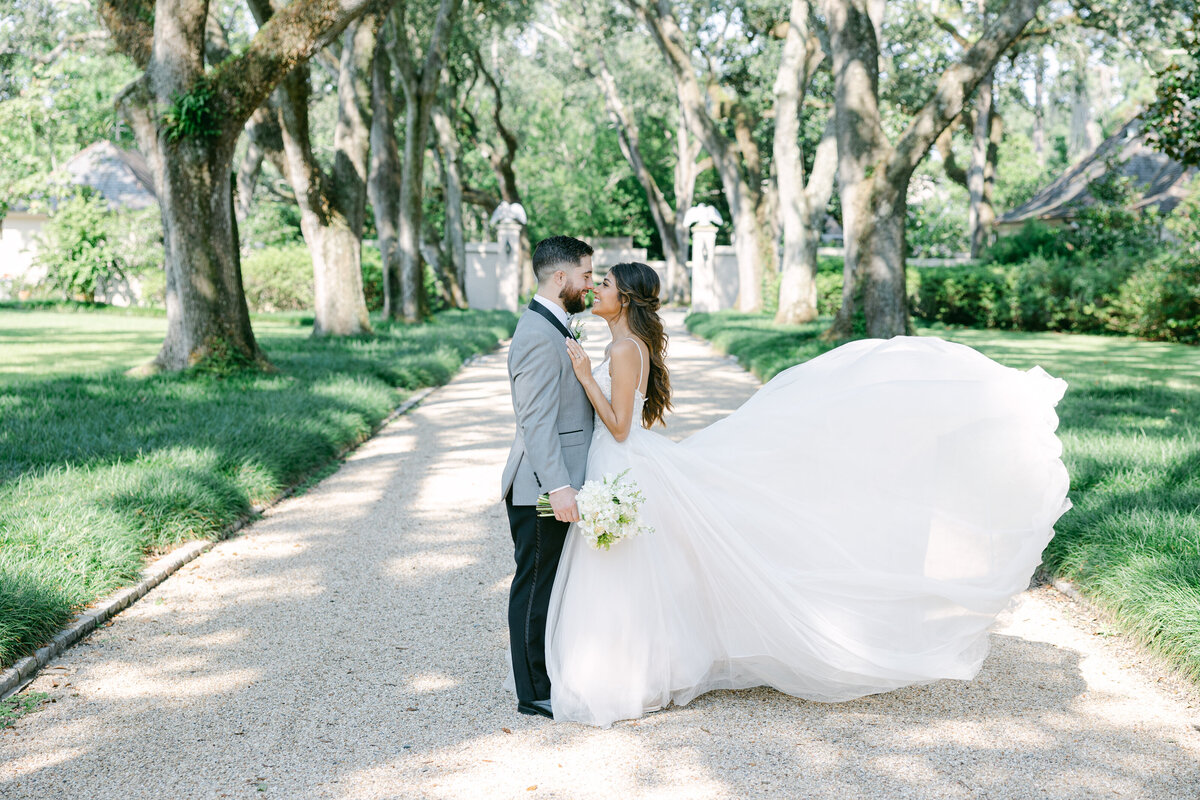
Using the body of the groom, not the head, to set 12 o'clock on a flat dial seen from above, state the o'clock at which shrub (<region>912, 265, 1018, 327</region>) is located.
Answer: The shrub is roughly at 10 o'clock from the groom.

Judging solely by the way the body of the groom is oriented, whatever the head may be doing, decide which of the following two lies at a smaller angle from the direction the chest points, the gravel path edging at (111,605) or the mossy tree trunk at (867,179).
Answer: the mossy tree trunk

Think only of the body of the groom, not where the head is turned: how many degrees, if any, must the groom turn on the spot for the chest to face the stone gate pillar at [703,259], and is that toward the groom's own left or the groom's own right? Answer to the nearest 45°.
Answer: approximately 90° to the groom's own left

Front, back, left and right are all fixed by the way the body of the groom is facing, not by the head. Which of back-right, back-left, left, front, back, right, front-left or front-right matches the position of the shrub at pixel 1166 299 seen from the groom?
front-left

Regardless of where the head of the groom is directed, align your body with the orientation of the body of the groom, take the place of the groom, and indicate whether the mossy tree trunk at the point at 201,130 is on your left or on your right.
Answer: on your left

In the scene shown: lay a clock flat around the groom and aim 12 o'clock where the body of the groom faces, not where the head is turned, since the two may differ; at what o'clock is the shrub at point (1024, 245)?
The shrub is roughly at 10 o'clock from the groom.

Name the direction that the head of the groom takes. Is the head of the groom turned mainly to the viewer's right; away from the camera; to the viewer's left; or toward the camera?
to the viewer's right

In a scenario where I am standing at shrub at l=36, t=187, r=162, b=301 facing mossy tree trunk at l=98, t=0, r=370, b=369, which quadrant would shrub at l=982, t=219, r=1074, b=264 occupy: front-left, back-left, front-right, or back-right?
front-left

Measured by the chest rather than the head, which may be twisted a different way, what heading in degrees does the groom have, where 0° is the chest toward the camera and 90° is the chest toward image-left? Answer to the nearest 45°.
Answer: approximately 270°

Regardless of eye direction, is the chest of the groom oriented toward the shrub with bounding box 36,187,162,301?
no

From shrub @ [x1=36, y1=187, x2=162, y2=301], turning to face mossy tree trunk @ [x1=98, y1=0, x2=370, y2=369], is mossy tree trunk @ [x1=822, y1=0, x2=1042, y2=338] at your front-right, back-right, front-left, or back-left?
front-left

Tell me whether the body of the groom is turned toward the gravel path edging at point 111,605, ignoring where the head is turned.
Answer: no

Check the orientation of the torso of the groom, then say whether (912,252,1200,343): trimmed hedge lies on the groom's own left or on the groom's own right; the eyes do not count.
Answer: on the groom's own left
